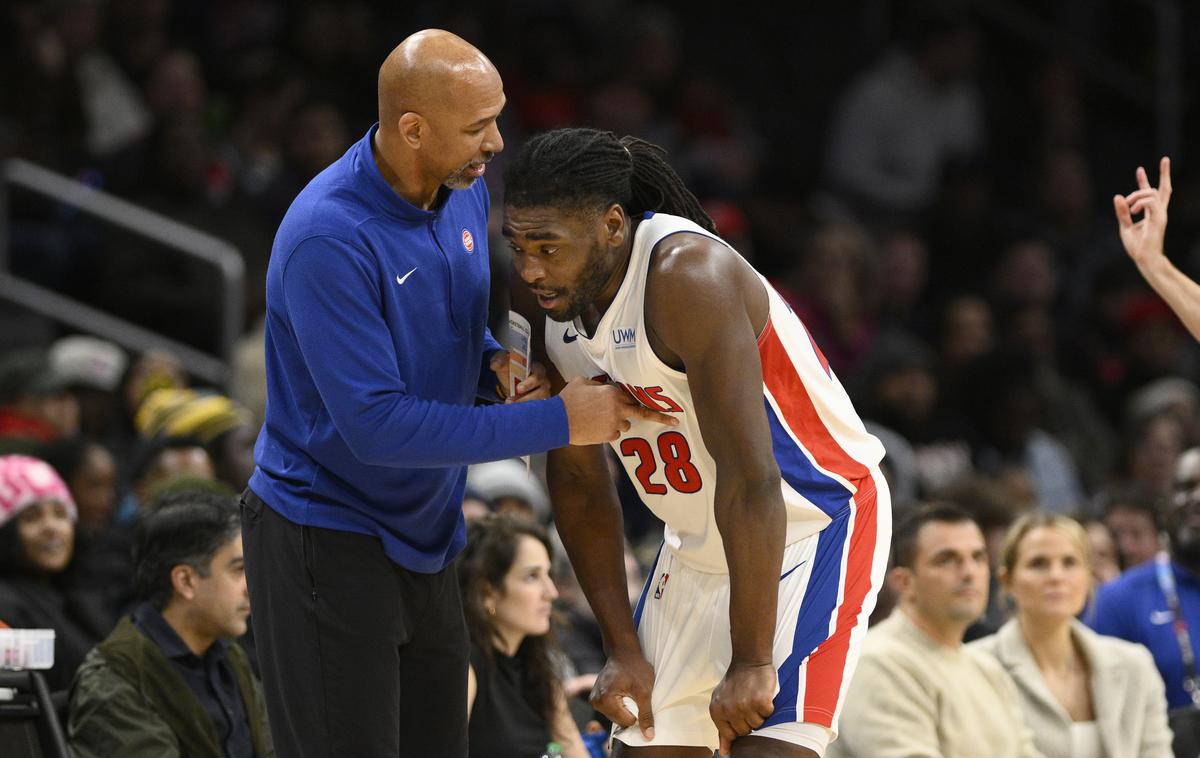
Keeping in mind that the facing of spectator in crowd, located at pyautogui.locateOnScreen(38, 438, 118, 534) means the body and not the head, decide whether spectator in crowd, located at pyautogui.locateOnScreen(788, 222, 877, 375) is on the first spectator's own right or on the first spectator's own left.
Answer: on the first spectator's own left

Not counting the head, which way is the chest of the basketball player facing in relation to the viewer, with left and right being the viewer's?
facing the viewer and to the left of the viewer

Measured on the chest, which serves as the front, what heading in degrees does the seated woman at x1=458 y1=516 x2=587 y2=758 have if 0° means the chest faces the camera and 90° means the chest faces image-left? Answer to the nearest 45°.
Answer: approximately 315°

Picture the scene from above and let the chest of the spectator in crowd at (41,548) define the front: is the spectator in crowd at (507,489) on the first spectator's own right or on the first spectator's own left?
on the first spectator's own left

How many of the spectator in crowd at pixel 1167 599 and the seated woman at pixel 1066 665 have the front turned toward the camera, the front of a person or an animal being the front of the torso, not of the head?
2

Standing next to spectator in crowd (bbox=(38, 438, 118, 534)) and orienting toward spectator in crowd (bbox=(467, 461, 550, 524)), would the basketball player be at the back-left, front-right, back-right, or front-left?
front-right

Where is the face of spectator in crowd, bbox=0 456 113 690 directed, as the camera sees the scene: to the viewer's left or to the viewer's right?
to the viewer's right

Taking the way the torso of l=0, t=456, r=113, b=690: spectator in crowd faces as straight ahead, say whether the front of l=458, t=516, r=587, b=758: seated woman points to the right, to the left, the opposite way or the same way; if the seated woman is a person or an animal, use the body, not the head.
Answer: the same way

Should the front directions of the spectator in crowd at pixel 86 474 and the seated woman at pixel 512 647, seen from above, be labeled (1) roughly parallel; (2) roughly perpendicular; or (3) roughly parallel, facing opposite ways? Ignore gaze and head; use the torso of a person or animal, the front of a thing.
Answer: roughly parallel

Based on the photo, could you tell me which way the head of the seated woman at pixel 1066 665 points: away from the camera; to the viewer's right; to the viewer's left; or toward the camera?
toward the camera

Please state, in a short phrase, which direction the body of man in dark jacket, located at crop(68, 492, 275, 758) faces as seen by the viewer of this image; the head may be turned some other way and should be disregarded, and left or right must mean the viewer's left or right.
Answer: facing the viewer and to the right of the viewer

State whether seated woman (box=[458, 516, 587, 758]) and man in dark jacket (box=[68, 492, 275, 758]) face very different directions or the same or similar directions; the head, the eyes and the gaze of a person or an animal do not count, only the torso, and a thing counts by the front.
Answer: same or similar directions

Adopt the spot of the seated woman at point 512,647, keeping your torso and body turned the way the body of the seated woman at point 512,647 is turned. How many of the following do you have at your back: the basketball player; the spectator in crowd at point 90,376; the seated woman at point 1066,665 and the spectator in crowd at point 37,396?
2

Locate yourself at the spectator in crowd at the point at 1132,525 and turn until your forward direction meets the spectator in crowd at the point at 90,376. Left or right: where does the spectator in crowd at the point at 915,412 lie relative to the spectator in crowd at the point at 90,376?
right

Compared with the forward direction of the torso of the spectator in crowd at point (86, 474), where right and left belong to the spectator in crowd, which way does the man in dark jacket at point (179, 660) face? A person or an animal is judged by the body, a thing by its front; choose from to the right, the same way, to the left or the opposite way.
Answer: the same way

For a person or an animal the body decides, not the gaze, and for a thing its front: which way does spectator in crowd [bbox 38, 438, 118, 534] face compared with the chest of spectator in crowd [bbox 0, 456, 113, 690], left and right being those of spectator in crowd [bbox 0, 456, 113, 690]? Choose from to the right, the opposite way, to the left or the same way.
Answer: the same way

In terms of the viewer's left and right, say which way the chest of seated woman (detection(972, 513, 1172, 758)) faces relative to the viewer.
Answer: facing the viewer
